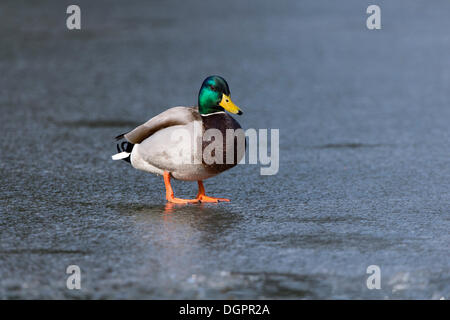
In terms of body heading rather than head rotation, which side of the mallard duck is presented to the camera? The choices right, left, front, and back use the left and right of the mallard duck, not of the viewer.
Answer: right
